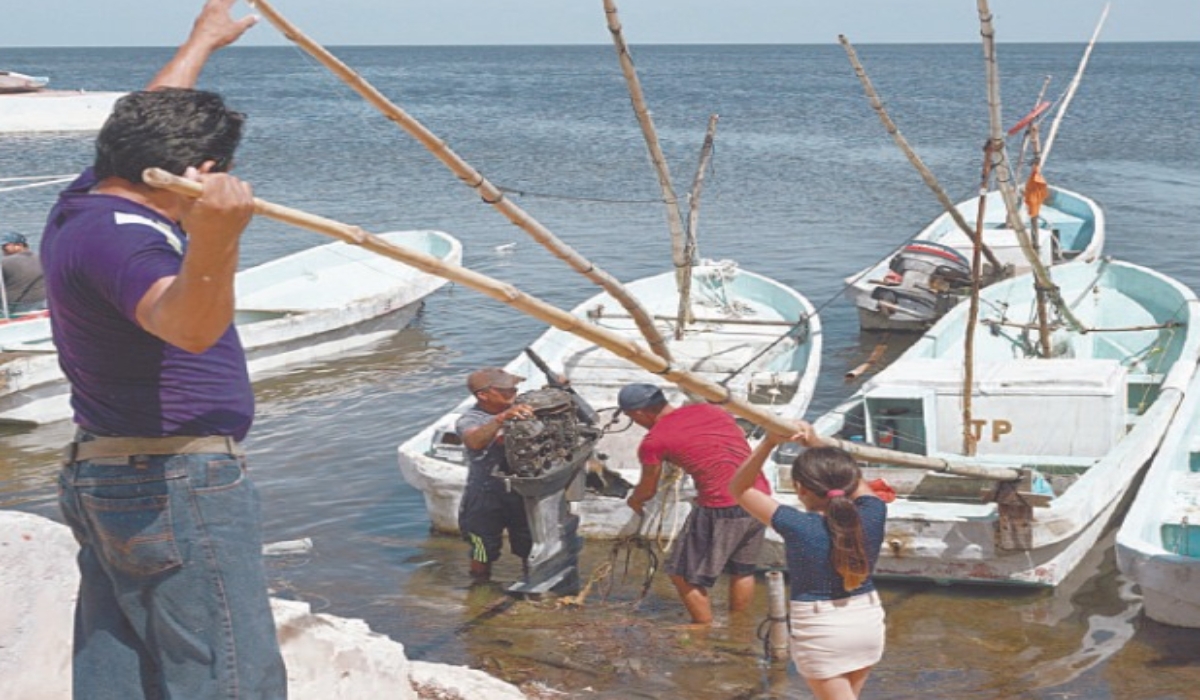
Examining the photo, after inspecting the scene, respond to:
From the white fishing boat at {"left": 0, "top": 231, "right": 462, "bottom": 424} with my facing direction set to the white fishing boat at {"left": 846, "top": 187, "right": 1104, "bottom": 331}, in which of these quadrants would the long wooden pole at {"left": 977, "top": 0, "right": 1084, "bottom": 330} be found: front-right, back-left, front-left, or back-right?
front-right

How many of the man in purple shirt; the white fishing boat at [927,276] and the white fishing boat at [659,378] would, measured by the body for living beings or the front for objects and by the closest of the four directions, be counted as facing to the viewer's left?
0

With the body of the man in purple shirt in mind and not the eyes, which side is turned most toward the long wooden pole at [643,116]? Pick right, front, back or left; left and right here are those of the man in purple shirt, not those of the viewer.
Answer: front

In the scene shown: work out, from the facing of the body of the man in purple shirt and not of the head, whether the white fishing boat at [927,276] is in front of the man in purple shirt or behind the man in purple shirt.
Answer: in front

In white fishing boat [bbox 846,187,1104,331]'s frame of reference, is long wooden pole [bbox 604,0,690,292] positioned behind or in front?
behind

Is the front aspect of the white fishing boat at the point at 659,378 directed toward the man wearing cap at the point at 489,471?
no

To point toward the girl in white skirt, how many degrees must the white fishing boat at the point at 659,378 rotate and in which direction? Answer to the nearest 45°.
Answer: approximately 135° to its right

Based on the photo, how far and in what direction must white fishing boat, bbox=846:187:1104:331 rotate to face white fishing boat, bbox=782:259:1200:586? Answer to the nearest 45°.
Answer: approximately 135° to its right

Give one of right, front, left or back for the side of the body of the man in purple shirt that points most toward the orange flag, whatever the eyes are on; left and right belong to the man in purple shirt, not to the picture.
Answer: front

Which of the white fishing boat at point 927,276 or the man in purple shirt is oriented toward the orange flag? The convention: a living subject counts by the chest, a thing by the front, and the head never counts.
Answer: the man in purple shirt

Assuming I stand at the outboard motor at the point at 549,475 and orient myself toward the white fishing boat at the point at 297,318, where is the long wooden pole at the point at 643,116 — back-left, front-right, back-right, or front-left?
front-right

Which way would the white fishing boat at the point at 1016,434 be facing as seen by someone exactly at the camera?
facing away from the viewer and to the right of the viewer

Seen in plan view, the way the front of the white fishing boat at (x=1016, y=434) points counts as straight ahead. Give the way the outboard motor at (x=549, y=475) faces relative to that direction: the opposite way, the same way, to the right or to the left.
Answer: the same way

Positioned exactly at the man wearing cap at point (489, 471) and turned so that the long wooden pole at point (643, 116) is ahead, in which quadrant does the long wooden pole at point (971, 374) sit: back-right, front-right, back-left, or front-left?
front-right

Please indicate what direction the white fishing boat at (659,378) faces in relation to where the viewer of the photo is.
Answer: facing away from the viewer and to the right of the viewer

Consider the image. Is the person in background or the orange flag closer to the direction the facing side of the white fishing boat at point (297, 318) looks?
the orange flag
